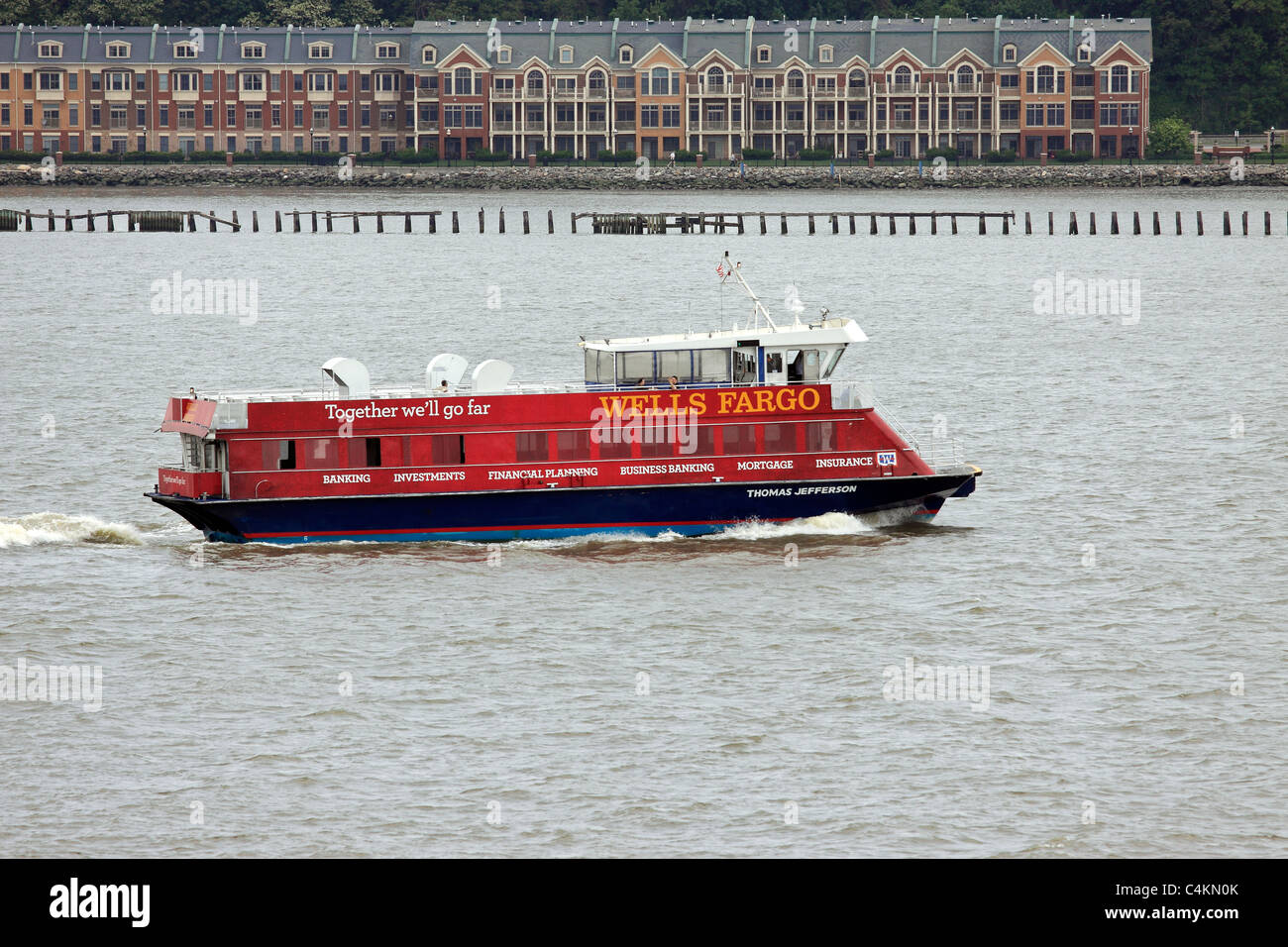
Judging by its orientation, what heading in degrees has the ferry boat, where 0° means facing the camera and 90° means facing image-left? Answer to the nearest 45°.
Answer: approximately 270°
